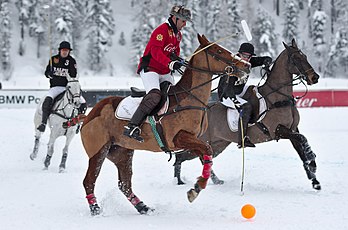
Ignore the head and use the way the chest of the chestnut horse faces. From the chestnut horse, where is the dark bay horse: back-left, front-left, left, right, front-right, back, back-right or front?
front-left

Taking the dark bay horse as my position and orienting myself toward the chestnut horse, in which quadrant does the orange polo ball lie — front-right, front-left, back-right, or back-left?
front-left

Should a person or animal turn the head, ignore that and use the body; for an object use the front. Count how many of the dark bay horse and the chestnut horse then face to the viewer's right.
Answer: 2

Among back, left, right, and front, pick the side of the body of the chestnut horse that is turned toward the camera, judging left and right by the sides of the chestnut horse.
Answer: right

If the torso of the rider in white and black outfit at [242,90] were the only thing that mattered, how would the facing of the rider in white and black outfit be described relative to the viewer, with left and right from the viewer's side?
facing to the right of the viewer

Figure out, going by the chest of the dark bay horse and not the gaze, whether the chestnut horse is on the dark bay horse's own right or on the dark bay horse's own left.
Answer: on the dark bay horse's own right

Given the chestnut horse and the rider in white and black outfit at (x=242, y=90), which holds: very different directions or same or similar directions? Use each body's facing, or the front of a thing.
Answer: same or similar directions

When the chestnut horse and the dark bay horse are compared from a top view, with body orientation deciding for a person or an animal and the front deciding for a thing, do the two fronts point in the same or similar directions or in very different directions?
same or similar directions

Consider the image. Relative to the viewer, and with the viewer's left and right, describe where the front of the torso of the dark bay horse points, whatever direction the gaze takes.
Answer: facing to the right of the viewer

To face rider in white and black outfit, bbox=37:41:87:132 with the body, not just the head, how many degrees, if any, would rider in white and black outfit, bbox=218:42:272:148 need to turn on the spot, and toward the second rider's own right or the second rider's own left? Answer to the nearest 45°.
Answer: approximately 135° to the second rider's own left

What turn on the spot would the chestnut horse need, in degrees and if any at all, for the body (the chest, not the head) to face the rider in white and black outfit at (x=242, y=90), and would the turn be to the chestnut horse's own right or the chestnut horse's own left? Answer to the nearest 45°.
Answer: approximately 45° to the chestnut horse's own left

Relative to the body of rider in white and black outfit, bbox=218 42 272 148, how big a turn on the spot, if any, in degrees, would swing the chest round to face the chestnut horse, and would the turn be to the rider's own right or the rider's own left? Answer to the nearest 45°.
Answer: approximately 90° to the rider's own right

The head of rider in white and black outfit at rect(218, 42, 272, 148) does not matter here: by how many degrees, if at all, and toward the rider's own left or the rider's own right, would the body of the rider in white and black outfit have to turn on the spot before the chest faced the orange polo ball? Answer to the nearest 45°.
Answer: approximately 90° to the rider's own right

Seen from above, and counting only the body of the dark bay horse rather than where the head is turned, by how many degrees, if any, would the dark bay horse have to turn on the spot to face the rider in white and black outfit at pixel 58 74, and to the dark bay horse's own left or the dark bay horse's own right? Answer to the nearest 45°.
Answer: approximately 135° to the dark bay horse's own left

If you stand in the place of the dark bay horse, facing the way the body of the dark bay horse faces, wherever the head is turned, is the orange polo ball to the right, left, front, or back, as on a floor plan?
right
